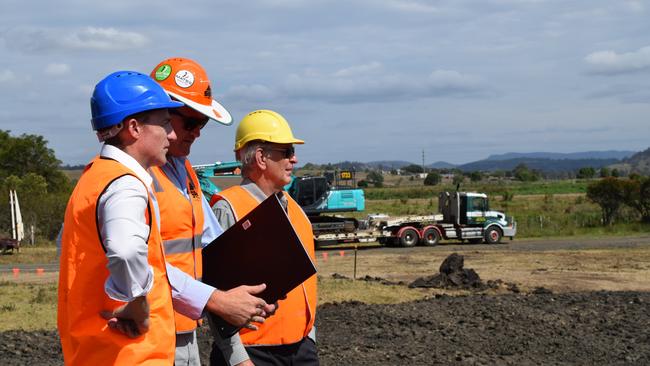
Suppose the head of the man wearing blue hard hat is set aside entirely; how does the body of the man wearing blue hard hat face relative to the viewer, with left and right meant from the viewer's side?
facing to the right of the viewer

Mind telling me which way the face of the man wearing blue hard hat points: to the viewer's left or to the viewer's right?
to the viewer's right

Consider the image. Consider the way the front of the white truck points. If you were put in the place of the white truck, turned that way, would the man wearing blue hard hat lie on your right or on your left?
on your right

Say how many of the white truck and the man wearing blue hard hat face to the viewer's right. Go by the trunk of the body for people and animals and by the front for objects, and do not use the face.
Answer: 2

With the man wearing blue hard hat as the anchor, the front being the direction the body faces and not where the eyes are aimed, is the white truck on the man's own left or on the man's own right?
on the man's own left

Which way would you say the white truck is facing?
to the viewer's right

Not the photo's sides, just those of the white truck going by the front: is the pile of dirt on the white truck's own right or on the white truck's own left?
on the white truck's own right
